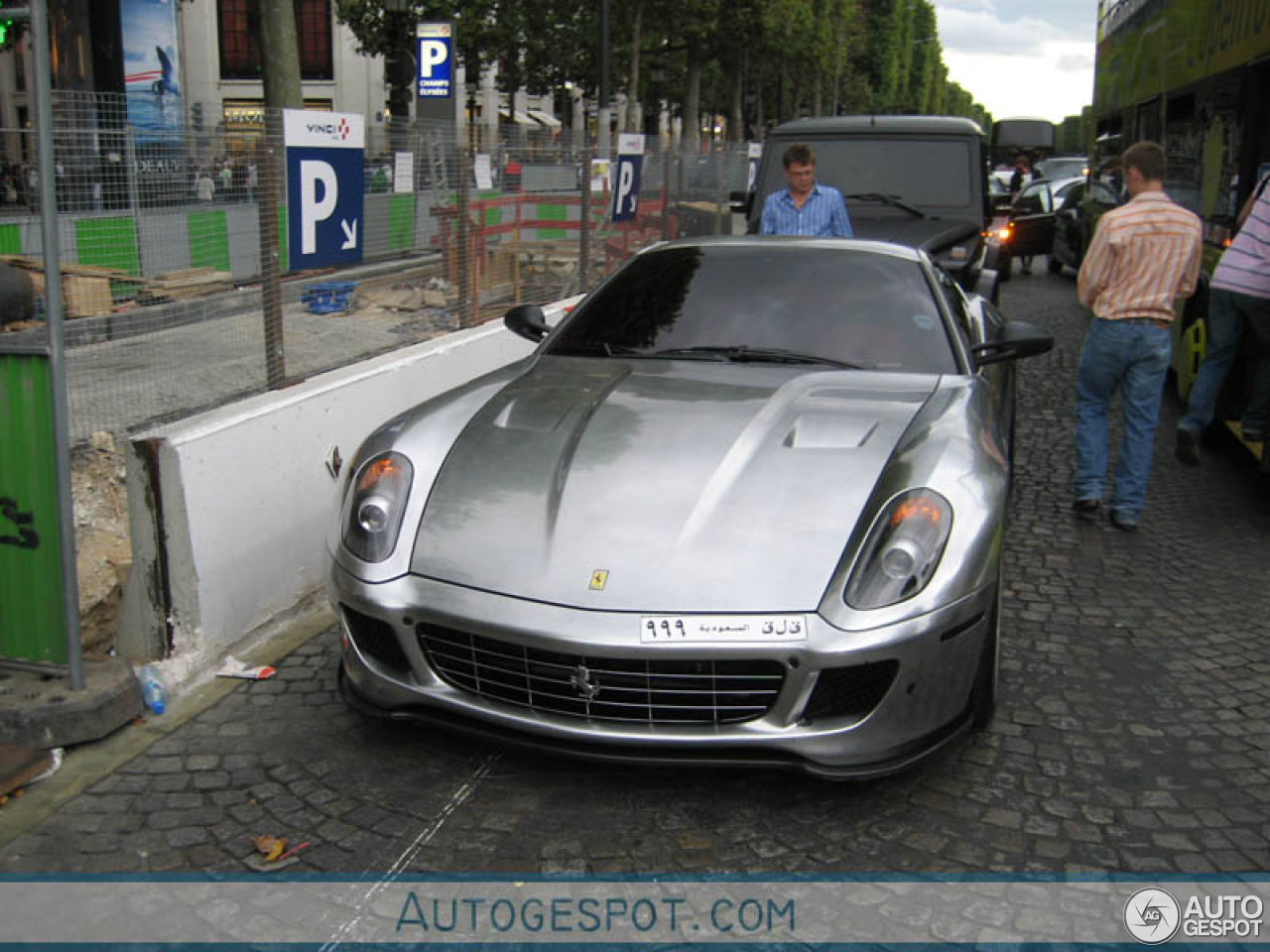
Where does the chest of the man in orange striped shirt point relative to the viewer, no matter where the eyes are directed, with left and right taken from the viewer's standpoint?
facing away from the viewer and to the left of the viewer

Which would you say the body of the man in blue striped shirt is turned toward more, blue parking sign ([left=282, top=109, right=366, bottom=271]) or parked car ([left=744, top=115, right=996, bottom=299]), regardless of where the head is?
the blue parking sign

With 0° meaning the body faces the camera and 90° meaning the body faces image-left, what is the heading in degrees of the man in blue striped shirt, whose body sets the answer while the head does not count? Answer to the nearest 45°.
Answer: approximately 0°

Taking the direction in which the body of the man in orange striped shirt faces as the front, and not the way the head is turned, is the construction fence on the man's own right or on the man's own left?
on the man's own left

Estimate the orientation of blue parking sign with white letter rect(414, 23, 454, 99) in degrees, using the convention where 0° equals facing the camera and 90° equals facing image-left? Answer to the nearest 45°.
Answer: approximately 0°

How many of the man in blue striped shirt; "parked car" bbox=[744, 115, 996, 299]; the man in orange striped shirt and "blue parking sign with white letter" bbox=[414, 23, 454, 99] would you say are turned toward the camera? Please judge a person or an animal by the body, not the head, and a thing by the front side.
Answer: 3

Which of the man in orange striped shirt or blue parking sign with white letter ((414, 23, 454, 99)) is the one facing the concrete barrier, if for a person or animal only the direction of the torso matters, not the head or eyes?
the blue parking sign with white letter
